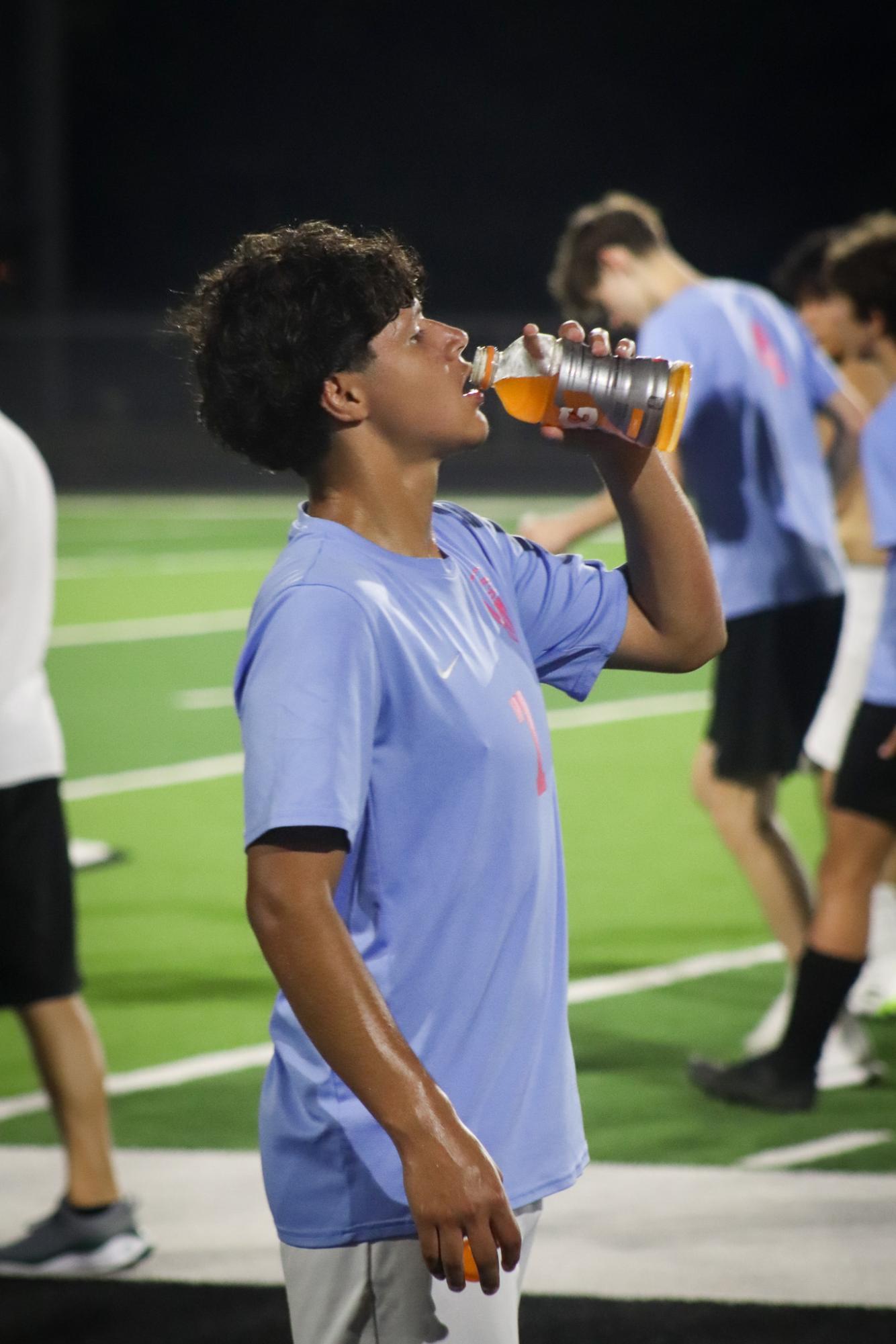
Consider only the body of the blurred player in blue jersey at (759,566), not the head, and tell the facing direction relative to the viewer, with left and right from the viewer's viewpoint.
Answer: facing away from the viewer and to the left of the viewer

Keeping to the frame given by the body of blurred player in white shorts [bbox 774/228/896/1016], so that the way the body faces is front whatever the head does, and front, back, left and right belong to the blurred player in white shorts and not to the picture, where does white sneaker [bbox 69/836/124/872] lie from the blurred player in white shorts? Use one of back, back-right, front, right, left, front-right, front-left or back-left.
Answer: front

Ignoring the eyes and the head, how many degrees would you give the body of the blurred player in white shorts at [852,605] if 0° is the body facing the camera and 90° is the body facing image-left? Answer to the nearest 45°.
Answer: approximately 90°

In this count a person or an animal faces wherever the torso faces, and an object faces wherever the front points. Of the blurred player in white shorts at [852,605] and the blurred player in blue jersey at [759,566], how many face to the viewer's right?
0

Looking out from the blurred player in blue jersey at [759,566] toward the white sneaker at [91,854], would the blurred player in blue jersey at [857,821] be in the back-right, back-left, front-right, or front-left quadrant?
back-left

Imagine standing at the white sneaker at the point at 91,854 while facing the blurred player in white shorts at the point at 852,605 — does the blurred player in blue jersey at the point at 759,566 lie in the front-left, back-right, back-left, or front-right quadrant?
front-right
